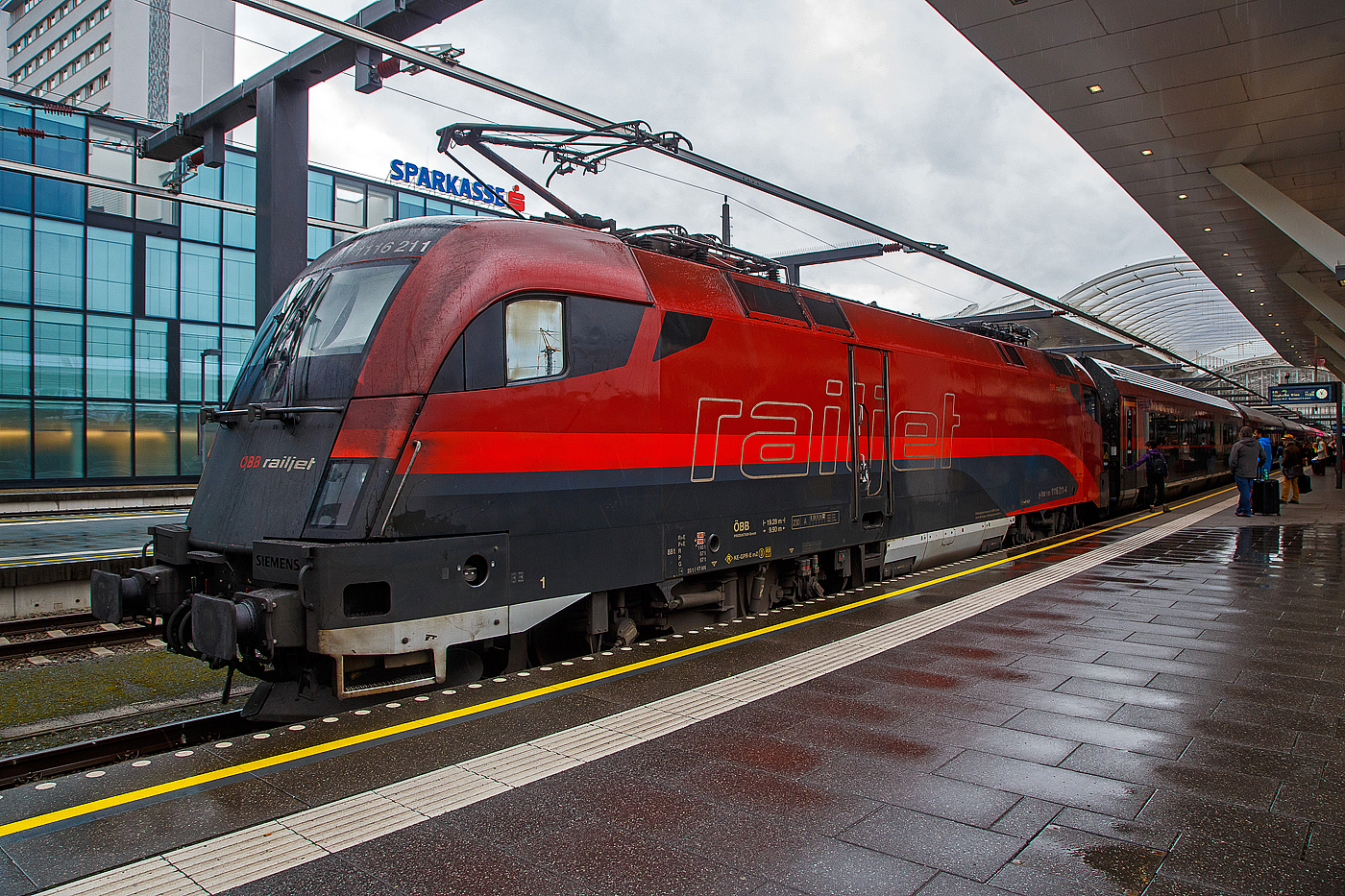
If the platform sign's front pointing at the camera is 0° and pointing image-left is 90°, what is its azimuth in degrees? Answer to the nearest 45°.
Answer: approximately 0°

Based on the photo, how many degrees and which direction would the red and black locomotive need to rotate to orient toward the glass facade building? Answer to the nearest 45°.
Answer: approximately 90° to its right

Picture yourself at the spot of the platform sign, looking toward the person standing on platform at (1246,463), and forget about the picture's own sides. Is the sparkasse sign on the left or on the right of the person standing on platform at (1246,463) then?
right

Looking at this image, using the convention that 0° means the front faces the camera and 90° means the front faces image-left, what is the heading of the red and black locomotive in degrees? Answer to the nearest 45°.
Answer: approximately 45°

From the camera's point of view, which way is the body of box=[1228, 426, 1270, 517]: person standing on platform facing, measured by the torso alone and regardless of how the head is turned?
away from the camera

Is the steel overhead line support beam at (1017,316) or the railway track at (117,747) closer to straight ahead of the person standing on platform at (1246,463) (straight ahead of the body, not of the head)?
the steel overhead line support beam

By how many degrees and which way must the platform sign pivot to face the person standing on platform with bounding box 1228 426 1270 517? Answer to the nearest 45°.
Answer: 0° — it already faces them

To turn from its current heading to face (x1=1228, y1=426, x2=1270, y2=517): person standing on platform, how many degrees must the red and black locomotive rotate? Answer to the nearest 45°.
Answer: approximately 180°

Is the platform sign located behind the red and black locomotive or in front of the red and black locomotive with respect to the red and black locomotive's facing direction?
behind
